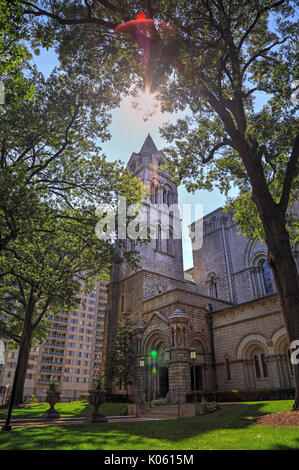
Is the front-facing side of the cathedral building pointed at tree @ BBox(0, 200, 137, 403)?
yes

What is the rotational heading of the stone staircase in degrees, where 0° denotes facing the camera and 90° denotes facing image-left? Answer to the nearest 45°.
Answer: approximately 0°

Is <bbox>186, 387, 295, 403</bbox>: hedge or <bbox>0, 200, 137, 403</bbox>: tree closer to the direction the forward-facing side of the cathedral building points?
the tree

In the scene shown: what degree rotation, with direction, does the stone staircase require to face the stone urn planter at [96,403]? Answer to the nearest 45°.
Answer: approximately 45° to its right

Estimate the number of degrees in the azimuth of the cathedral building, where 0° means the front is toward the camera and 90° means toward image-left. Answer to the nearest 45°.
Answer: approximately 45°

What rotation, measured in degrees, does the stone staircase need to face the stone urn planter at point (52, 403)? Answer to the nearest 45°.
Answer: approximately 90° to its right
